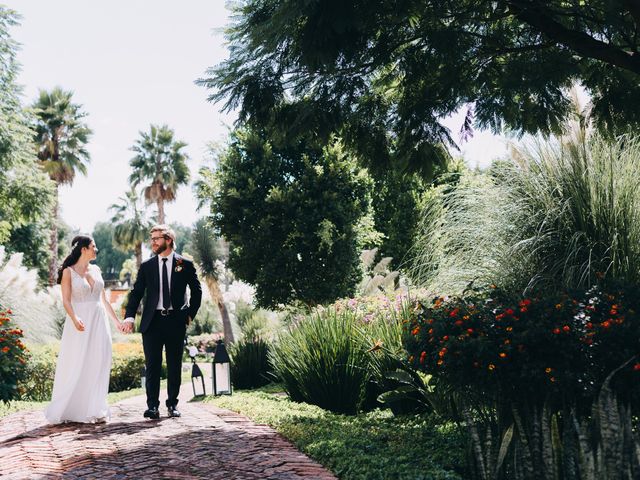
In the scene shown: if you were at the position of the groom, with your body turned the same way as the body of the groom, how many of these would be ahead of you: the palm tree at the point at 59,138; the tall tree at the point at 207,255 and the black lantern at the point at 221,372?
0

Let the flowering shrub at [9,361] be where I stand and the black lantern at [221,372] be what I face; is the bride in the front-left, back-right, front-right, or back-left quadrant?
front-right

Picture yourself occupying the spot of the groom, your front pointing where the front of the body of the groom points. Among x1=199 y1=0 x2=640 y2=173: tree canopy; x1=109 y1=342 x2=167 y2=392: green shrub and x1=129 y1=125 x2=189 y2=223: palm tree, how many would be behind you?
2

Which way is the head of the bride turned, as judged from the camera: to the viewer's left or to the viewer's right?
to the viewer's right

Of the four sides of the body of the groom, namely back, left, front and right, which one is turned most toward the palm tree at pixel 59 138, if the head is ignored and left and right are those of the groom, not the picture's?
back

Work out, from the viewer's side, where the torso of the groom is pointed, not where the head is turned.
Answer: toward the camera

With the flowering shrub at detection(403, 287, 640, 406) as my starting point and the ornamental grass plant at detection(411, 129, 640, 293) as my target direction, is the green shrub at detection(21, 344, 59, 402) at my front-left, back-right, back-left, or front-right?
front-left

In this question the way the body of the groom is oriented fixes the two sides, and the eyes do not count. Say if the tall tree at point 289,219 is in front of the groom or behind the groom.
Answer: behind

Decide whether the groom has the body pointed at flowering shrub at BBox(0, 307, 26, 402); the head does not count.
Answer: no

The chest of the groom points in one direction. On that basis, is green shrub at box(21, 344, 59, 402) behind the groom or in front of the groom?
behind

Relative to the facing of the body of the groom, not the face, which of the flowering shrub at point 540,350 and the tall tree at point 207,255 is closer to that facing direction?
the flowering shrub

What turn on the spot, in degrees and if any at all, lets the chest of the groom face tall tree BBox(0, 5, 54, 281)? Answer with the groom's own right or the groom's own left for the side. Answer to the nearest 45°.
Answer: approximately 180°

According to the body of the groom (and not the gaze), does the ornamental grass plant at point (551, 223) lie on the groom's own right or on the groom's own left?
on the groom's own left

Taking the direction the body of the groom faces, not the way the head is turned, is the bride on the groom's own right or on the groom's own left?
on the groom's own right

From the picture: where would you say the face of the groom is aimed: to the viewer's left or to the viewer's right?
to the viewer's left

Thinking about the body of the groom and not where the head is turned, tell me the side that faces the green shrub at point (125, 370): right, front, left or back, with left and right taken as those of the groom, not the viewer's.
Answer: back
